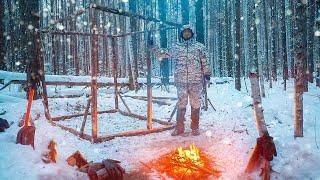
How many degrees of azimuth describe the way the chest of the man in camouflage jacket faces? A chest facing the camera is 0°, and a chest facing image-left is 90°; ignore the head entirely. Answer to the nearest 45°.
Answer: approximately 0°

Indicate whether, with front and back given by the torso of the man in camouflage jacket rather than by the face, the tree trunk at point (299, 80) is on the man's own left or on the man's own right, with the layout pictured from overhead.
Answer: on the man's own left

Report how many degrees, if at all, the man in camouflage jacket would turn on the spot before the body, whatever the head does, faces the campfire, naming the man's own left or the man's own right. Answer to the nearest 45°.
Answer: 0° — they already face it

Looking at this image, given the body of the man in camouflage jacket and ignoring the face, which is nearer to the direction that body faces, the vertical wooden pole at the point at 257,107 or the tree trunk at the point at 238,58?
the vertical wooden pole

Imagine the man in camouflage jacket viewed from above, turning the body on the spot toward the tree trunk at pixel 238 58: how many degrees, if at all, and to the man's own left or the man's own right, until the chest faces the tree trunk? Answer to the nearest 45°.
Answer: approximately 180°

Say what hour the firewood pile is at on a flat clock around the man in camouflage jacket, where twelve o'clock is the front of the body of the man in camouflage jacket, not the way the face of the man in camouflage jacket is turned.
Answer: The firewood pile is roughly at 1 o'clock from the man in camouflage jacket.

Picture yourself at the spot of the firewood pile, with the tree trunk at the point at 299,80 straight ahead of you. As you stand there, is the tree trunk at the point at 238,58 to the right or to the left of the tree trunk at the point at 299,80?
left
